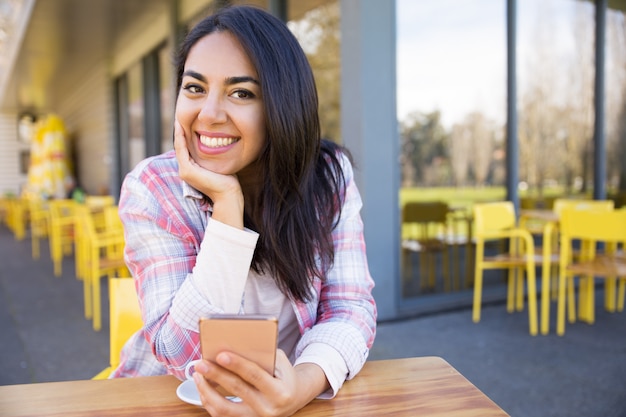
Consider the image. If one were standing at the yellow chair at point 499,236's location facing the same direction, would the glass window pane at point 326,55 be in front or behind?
behind

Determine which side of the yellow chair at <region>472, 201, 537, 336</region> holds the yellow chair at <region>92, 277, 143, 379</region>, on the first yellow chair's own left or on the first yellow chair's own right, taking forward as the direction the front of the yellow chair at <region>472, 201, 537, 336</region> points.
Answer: on the first yellow chair's own right
